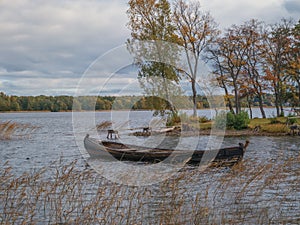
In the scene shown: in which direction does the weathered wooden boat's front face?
to the viewer's left

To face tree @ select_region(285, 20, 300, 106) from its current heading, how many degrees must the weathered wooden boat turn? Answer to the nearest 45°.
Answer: approximately 135° to its right

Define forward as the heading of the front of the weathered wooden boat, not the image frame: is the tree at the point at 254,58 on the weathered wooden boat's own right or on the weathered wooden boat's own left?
on the weathered wooden boat's own right

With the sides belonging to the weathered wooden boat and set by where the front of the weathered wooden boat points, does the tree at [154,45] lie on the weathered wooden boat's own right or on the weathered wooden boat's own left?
on the weathered wooden boat's own right

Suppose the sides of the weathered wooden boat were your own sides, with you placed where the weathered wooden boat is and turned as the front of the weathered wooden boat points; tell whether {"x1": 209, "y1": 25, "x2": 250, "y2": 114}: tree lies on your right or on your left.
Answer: on your right

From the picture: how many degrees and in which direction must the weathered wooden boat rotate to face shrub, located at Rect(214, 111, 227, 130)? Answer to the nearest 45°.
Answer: approximately 90° to its right

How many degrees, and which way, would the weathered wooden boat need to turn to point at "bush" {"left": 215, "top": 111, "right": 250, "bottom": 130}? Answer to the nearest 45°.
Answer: approximately 90° to its right
